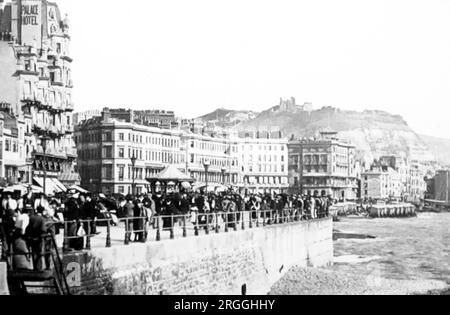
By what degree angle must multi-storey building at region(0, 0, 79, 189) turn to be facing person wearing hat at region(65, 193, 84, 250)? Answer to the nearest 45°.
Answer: approximately 45° to its right

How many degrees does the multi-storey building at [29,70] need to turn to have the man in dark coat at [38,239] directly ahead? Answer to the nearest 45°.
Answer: approximately 45° to its right

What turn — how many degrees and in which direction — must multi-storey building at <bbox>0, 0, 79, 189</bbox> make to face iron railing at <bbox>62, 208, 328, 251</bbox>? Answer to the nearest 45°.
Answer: approximately 45° to its right

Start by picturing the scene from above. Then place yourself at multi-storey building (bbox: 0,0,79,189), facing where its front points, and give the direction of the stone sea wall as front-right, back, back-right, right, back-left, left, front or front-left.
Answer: front-right
